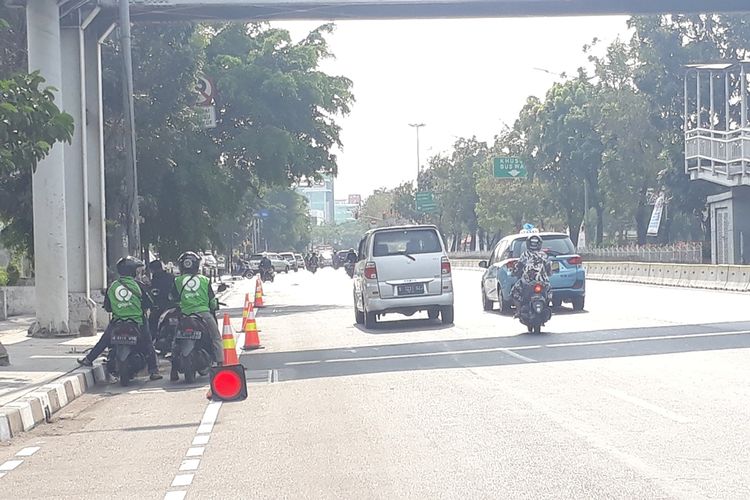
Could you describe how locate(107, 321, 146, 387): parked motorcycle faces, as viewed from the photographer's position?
facing away from the viewer

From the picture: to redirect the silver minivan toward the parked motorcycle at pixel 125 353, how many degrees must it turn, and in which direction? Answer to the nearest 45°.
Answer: approximately 135° to its left

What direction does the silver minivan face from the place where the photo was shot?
facing away from the viewer

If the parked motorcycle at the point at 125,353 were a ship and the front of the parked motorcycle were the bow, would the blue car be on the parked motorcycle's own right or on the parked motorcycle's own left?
on the parked motorcycle's own right

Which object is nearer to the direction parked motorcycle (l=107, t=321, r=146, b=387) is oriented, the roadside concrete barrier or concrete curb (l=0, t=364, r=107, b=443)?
the roadside concrete barrier

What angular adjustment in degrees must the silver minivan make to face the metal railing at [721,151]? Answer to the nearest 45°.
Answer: approximately 45° to its right

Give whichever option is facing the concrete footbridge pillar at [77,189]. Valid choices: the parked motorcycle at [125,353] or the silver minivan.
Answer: the parked motorcycle

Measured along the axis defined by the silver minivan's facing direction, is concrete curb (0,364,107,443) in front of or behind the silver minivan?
behind

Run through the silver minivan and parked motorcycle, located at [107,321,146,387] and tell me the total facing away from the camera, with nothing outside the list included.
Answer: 2
